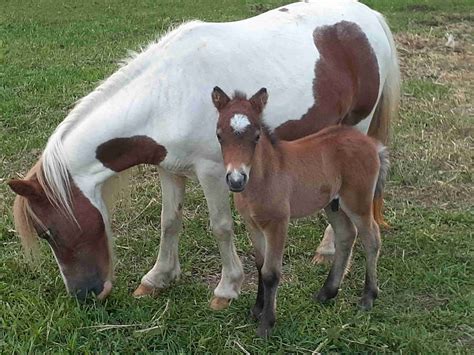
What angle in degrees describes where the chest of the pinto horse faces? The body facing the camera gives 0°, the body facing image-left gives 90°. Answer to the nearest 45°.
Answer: approximately 45°

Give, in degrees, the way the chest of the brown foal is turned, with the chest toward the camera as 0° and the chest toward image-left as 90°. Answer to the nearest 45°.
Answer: approximately 45°

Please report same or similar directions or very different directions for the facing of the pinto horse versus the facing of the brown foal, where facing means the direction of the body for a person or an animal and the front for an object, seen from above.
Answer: same or similar directions
